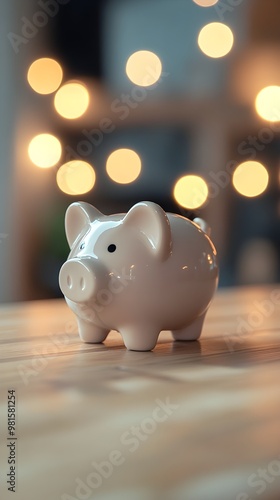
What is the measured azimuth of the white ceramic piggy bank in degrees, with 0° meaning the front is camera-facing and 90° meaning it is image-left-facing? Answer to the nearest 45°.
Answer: approximately 45°
